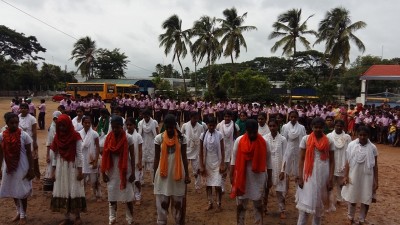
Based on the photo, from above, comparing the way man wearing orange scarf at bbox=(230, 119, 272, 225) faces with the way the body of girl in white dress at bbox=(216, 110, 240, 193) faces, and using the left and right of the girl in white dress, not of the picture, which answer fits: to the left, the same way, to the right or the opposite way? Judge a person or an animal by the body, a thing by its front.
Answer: the same way

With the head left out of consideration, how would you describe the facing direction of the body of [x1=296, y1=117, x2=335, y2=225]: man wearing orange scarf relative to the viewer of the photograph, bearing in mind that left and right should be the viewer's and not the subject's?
facing the viewer

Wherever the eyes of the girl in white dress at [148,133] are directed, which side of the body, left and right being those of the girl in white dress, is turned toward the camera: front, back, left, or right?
front

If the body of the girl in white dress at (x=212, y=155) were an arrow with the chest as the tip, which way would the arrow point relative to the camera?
toward the camera

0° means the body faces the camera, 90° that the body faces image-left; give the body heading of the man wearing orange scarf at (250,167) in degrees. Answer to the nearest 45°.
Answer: approximately 0°

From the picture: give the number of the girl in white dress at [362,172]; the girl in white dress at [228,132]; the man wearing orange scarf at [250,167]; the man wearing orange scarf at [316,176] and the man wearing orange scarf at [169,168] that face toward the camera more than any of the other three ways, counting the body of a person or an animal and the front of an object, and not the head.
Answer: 5

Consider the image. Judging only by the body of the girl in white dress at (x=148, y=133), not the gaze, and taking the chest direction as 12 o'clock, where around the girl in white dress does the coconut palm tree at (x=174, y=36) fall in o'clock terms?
The coconut palm tree is roughly at 6 o'clock from the girl in white dress.

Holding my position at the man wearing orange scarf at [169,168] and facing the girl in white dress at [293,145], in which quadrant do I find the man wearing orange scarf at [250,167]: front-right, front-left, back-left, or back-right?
front-right

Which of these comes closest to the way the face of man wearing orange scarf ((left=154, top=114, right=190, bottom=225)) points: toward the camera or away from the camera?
toward the camera

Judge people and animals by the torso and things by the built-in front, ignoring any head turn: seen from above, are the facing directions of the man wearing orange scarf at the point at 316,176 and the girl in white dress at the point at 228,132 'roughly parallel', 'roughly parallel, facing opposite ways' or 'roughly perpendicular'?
roughly parallel

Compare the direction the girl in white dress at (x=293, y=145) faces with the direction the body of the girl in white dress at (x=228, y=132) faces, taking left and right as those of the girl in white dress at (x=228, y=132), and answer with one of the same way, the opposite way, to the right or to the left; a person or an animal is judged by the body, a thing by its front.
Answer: the same way

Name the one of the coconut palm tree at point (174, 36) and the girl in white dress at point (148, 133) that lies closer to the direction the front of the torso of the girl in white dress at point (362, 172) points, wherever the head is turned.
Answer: the girl in white dress

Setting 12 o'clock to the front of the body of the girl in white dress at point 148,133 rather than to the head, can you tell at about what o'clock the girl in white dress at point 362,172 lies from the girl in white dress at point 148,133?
the girl in white dress at point 362,172 is roughly at 10 o'clock from the girl in white dress at point 148,133.

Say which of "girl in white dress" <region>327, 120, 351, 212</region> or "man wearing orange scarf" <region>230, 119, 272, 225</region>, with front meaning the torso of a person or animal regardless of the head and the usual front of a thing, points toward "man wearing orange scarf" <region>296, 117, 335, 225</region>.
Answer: the girl in white dress

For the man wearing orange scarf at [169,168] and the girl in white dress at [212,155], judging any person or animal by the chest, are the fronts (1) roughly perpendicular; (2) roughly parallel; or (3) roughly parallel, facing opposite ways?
roughly parallel

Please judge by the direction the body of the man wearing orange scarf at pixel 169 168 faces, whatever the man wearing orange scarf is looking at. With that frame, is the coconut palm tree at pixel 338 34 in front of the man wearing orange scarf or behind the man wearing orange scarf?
behind

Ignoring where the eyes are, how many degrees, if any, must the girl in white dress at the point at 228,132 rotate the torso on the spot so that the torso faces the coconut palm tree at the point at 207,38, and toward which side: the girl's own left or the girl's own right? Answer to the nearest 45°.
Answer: approximately 180°

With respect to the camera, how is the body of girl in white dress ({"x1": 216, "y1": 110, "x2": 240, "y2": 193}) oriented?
toward the camera
